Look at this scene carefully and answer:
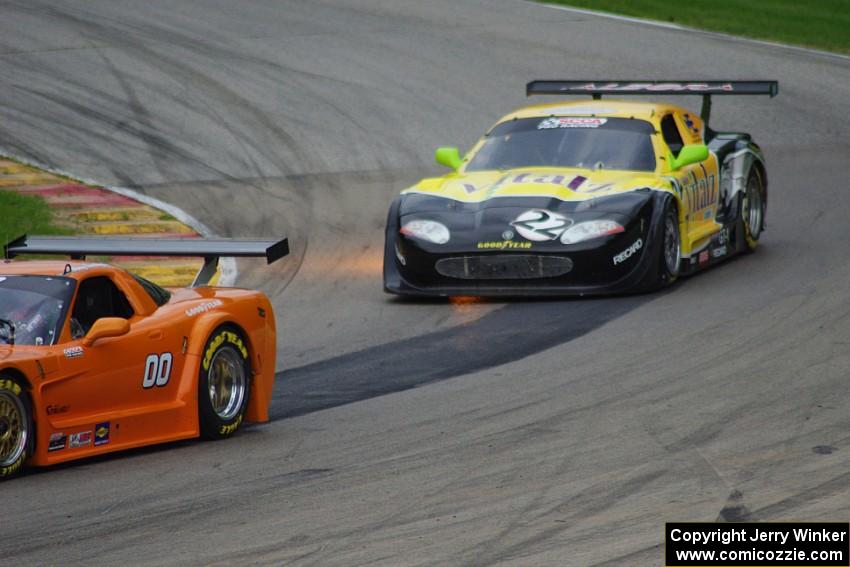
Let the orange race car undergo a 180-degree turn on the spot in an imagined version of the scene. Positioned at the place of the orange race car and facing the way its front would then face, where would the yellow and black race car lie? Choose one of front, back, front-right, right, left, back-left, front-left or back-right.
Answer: front

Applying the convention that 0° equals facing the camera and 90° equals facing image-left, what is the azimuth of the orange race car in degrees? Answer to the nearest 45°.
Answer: approximately 45°
